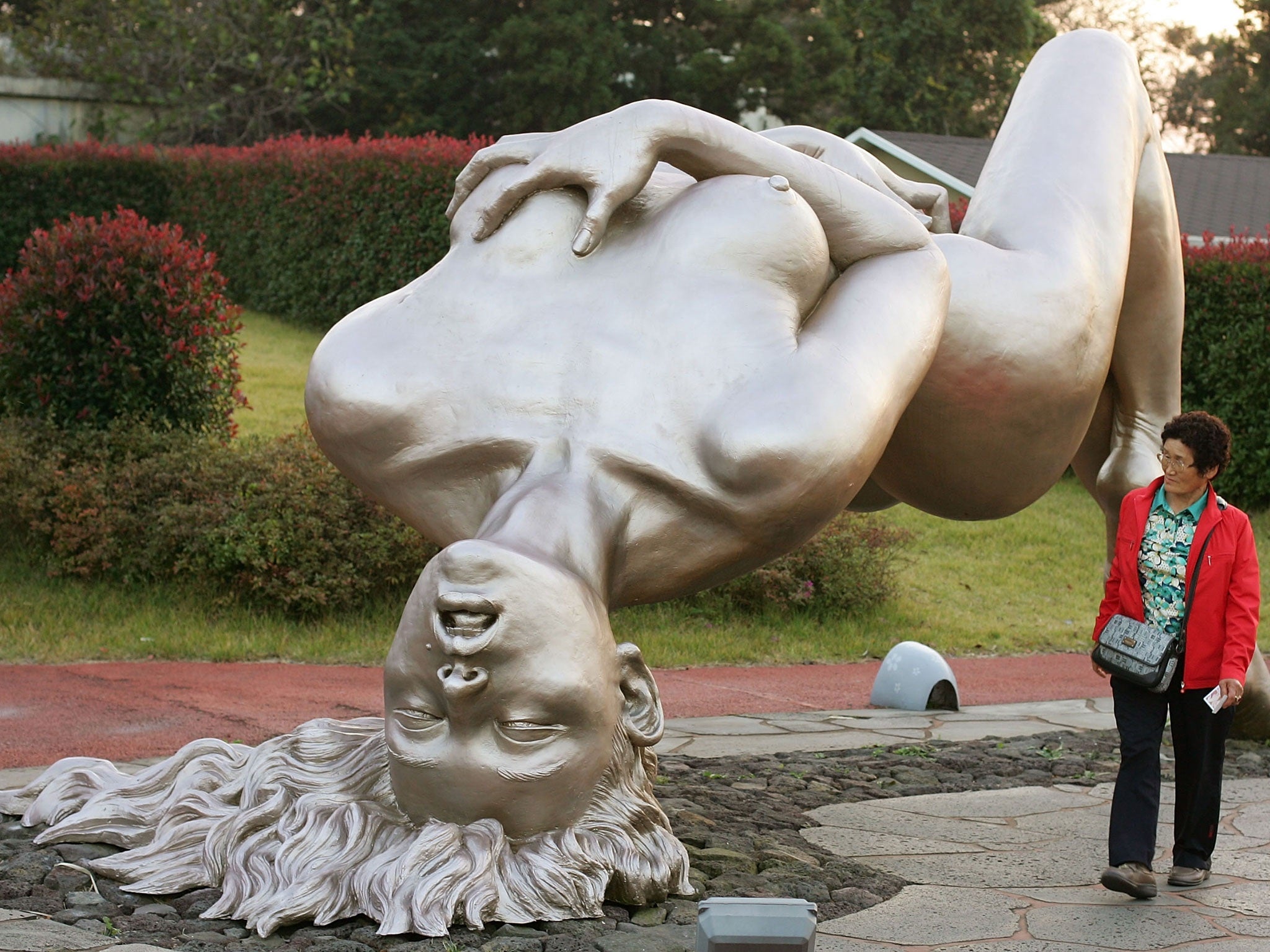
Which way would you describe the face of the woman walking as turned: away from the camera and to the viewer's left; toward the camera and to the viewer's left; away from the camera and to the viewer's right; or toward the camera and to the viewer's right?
toward the camera and to the viewer's left

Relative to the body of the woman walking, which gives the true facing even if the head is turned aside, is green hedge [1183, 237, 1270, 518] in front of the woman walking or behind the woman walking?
behind

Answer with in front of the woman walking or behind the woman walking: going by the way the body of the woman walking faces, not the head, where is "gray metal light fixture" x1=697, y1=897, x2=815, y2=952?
in front

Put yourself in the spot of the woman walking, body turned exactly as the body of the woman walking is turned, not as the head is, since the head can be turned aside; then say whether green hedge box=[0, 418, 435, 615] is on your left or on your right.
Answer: on your right

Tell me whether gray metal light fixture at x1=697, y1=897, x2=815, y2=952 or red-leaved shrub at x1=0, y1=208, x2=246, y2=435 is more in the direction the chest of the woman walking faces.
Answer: the gray metal light fixture

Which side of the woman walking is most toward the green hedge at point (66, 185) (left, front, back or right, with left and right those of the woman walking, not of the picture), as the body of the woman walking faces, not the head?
right

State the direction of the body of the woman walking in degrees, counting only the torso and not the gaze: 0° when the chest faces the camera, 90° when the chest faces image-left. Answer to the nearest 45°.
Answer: approximately 45°

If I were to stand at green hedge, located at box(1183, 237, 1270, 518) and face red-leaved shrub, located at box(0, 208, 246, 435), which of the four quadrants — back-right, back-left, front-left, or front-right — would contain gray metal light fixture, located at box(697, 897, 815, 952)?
front-left

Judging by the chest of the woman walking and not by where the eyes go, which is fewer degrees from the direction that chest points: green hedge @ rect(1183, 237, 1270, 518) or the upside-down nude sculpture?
the upside-down nude sculpture

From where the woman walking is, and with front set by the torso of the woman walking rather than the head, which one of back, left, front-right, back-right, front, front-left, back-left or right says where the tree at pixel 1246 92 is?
back-right

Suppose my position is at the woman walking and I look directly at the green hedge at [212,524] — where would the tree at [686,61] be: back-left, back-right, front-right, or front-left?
front-right

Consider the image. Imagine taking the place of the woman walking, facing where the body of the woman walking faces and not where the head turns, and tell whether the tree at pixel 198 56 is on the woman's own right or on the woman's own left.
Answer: on the woman's own right
